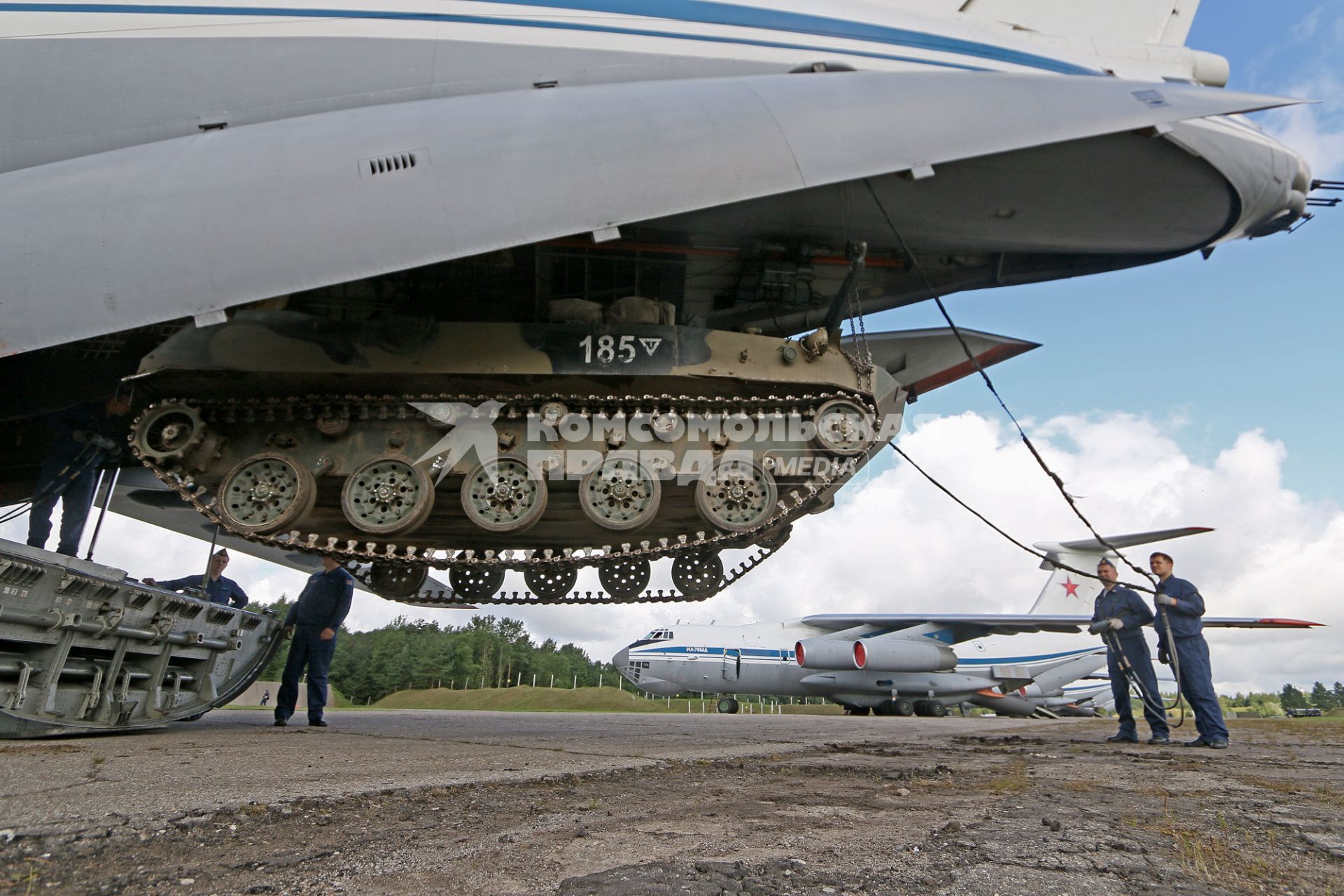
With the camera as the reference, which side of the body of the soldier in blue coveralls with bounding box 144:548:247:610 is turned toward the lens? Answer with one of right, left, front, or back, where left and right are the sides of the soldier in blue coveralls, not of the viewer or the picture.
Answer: front

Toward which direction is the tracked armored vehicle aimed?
to the viewer's right

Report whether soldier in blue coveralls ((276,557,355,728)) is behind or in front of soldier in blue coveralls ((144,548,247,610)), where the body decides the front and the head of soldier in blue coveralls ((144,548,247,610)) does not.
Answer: in front

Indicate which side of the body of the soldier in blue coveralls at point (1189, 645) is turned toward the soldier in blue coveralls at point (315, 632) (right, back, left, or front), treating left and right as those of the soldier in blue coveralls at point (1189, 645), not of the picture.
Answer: front

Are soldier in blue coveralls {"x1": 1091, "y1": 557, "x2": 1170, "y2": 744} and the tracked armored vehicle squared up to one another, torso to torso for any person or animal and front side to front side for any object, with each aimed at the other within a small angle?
yes

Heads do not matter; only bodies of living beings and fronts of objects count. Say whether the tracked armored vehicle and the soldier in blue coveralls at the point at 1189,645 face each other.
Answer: yes

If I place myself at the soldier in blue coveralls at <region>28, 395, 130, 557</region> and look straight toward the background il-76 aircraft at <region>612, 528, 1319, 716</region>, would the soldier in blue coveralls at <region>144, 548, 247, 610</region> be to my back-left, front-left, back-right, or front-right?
front-right

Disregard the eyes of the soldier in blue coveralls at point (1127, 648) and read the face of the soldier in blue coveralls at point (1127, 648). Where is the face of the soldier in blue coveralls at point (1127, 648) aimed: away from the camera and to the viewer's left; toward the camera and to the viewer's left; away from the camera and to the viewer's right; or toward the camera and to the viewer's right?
toward the camera and to the viewer's left

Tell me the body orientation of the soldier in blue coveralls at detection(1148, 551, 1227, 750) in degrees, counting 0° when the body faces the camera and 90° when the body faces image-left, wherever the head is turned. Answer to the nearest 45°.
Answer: approximately 45°

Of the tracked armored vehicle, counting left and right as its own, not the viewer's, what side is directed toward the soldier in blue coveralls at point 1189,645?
front
